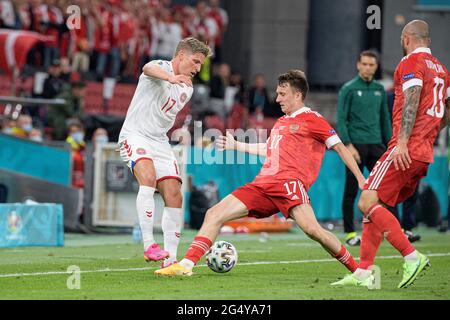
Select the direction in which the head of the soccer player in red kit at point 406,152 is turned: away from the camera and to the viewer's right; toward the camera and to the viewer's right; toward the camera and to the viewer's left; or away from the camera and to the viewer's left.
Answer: away from the camera and to the viewer's left

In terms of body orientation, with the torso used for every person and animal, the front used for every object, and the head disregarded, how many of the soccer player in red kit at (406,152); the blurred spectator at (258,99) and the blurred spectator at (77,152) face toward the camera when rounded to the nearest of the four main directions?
2

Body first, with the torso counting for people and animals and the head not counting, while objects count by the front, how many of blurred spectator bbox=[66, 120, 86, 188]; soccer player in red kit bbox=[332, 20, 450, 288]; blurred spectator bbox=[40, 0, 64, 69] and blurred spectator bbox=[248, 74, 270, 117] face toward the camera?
3

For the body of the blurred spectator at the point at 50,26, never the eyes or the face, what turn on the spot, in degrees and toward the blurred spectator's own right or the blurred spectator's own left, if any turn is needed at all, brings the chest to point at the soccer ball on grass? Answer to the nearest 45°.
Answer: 0° — they already face it

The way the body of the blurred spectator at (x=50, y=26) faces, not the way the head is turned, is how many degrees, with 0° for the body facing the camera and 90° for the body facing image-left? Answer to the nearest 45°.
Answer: approximately 0°

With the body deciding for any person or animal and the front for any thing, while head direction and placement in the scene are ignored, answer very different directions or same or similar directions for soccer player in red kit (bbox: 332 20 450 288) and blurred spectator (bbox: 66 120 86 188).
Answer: very different directions

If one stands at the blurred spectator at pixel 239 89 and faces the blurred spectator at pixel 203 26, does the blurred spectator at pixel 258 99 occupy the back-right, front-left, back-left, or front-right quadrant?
back-right

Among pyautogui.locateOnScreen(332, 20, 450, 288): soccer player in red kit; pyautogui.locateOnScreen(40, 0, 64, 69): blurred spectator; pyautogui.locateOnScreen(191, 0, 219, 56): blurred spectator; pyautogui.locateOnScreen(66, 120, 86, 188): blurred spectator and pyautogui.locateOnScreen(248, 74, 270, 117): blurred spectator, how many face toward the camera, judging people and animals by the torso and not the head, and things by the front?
4

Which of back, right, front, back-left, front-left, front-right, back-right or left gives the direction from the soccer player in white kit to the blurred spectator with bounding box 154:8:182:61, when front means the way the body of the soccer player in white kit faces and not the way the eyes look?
back-left
